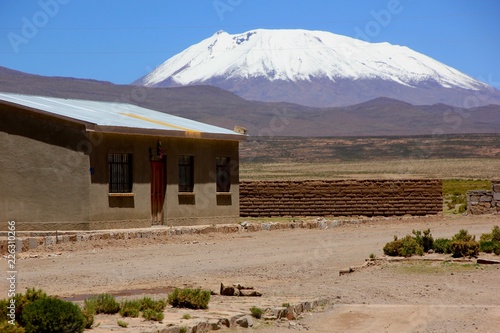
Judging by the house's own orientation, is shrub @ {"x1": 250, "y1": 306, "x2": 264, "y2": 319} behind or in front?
in front

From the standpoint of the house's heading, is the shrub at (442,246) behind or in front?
in front

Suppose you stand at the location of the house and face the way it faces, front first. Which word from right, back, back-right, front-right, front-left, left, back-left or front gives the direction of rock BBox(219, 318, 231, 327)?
front-right

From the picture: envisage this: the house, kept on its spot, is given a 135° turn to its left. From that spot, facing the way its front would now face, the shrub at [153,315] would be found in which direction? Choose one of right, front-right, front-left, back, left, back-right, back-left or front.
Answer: back

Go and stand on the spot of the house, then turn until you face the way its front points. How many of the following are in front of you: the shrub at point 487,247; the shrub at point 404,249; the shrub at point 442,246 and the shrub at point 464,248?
4

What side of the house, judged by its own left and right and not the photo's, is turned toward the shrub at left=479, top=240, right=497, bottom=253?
front

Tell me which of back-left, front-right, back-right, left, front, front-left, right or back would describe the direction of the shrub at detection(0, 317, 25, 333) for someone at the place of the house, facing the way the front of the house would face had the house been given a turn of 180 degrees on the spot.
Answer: back-left

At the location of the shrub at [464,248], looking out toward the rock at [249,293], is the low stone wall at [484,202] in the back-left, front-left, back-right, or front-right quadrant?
back-right

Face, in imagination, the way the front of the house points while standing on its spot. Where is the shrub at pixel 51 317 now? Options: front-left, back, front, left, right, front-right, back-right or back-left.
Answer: front-right

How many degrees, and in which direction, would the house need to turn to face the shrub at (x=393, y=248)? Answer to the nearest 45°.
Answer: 0° — it already faces it

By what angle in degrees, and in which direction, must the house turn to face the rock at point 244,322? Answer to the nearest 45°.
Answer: approximately 45° to its right

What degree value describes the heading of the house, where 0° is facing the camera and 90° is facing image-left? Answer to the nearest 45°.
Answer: approximately 315°

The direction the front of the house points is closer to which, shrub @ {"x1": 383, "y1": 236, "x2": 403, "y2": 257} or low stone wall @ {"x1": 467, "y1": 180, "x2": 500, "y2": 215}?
the shrub
